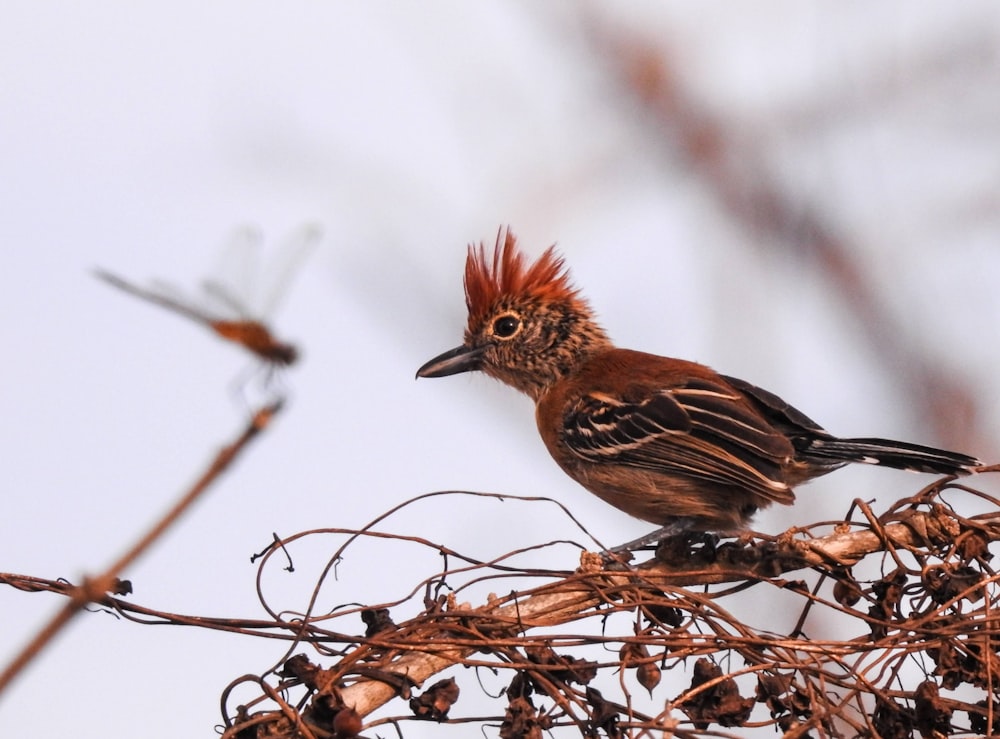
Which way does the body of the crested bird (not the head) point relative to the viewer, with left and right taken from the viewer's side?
facing to the left of the viewer
